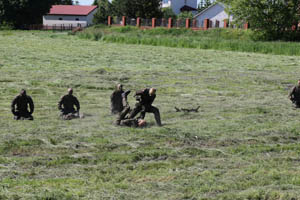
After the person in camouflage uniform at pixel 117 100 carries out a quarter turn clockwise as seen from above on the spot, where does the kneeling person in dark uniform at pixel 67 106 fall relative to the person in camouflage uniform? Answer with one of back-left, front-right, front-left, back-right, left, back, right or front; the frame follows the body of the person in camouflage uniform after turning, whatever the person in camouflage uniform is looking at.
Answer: front

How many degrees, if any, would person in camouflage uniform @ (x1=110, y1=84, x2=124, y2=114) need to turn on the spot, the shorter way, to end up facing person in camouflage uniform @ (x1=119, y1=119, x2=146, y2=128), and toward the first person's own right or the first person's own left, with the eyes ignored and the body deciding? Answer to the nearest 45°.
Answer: approximately 90° to the first person's own right

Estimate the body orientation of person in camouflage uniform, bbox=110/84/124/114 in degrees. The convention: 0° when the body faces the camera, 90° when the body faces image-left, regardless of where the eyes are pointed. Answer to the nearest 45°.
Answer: approximately 270°

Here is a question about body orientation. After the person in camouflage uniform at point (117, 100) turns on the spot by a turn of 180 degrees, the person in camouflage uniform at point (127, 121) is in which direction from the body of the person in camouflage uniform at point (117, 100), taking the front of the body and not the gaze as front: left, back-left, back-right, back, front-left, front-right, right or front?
left
